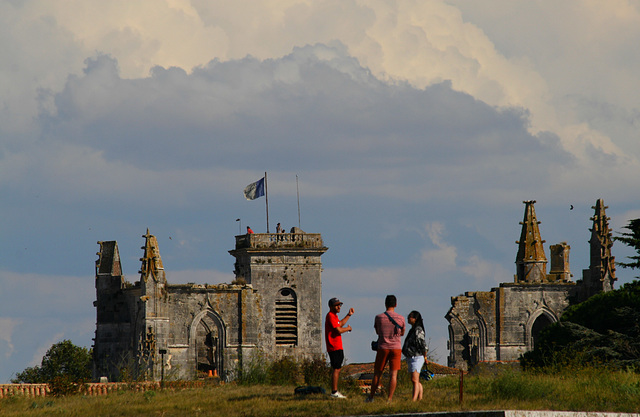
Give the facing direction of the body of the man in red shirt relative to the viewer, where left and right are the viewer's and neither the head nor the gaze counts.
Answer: facing to the right of the viewer
